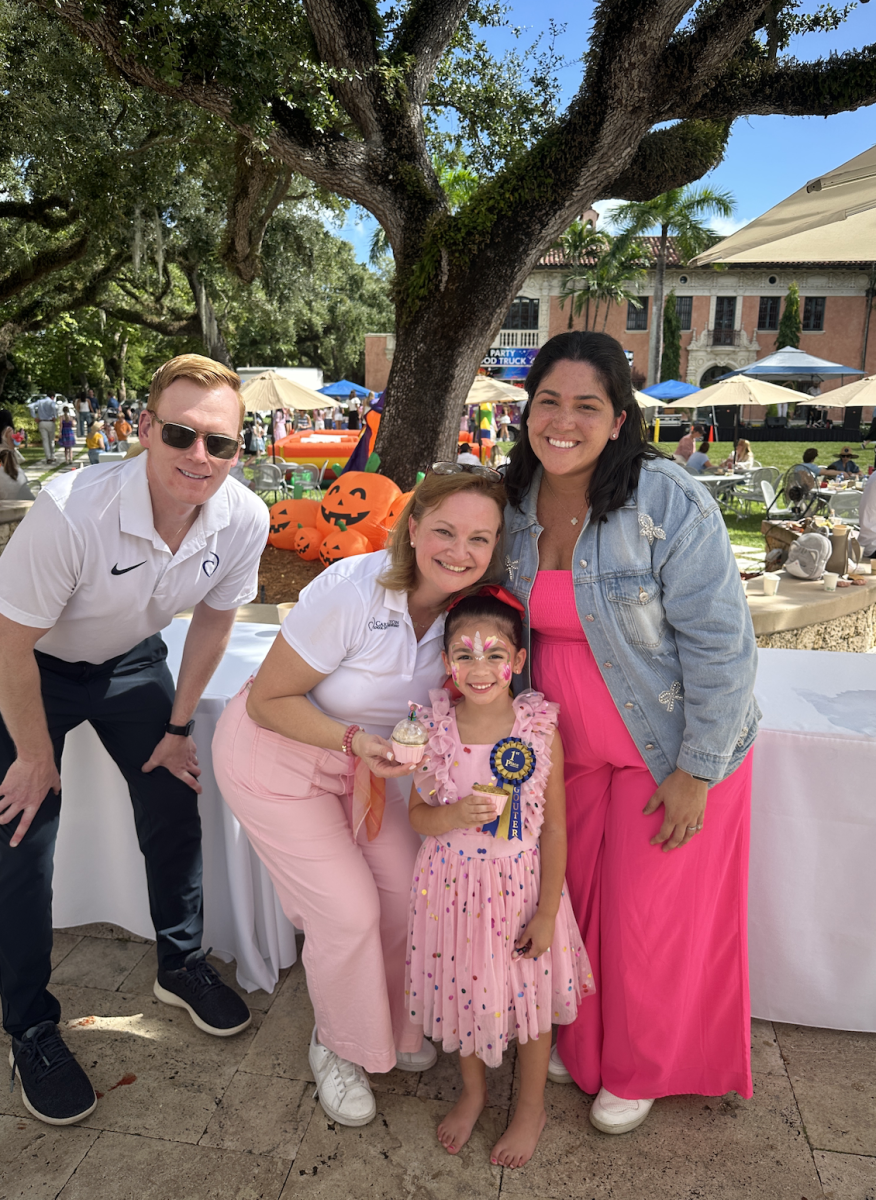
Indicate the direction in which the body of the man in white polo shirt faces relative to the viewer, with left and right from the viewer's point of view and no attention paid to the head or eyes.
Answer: facing the viewer and to the right of the viewer

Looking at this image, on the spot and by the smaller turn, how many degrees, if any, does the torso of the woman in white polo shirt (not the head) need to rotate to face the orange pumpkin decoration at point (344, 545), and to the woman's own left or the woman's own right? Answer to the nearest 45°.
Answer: approximately 135° to the woman's own left

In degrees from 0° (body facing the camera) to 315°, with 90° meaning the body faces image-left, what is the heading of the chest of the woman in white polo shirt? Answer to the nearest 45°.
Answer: approximately 315°

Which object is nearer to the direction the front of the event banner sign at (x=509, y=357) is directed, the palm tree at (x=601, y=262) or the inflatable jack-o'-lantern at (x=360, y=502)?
the inflatable jack-o'-lantern

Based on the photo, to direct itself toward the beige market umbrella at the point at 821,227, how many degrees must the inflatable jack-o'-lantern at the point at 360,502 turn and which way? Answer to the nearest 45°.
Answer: approximately 90° to its left

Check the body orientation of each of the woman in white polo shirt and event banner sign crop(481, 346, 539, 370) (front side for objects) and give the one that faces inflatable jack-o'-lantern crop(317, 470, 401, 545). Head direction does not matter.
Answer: the event banner sign

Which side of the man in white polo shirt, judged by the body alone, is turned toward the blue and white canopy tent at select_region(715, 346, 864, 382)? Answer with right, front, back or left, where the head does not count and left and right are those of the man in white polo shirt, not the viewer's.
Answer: left

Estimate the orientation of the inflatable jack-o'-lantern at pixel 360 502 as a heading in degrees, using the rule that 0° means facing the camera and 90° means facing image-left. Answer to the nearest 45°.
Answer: approximately 45°

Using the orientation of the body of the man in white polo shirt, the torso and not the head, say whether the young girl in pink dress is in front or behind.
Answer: in front

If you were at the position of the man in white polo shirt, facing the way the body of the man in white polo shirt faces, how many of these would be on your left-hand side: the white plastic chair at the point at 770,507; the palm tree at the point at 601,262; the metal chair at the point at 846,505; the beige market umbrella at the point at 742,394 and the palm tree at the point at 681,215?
5

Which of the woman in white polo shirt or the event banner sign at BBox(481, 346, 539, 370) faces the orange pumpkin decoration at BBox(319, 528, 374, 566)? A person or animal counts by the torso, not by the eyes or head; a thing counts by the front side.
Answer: the event banner sign

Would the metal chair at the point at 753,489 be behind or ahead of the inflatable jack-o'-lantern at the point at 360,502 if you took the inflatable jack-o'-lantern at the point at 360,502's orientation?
behind
